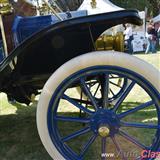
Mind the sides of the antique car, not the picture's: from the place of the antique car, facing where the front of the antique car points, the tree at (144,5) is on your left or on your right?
on your left

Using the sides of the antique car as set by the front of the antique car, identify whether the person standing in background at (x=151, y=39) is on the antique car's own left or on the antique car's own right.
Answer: on the antique car's own left

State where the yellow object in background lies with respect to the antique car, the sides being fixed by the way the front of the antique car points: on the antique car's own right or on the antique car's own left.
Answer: on the antique car's own left

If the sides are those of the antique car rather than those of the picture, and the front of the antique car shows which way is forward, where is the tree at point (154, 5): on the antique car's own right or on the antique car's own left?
on the antique car's own left

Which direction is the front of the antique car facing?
to the viewer's right
